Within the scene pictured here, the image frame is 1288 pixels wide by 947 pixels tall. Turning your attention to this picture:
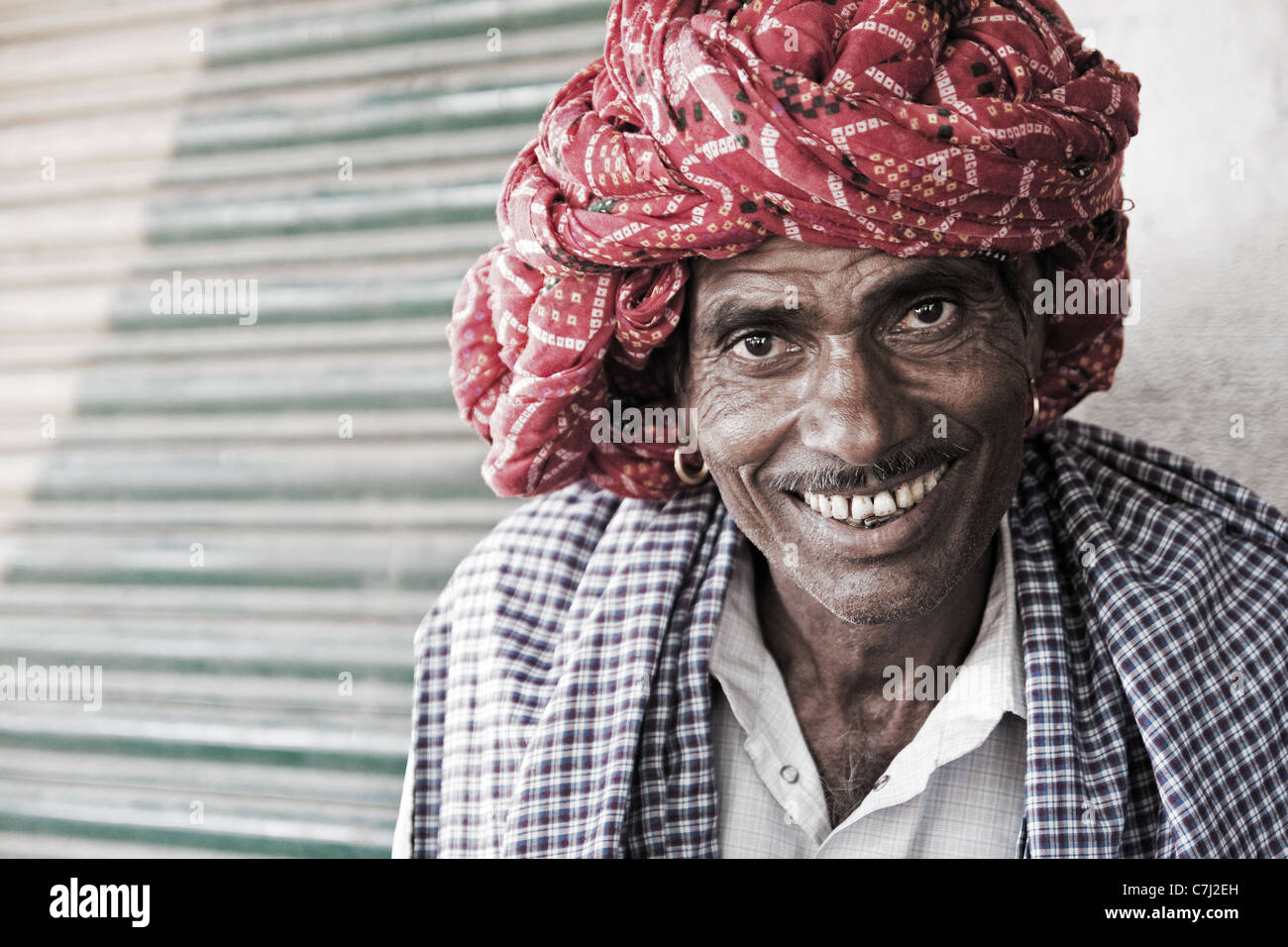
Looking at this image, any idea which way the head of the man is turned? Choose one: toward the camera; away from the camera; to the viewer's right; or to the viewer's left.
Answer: toward the camera

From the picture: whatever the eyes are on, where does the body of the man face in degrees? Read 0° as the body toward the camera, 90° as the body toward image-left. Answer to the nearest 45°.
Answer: approximately 0°
